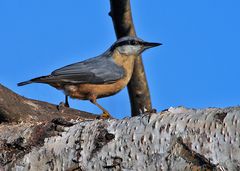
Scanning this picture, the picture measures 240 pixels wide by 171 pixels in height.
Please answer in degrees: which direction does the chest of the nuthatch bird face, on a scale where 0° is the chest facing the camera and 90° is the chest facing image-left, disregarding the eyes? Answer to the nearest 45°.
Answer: approximately 270°
